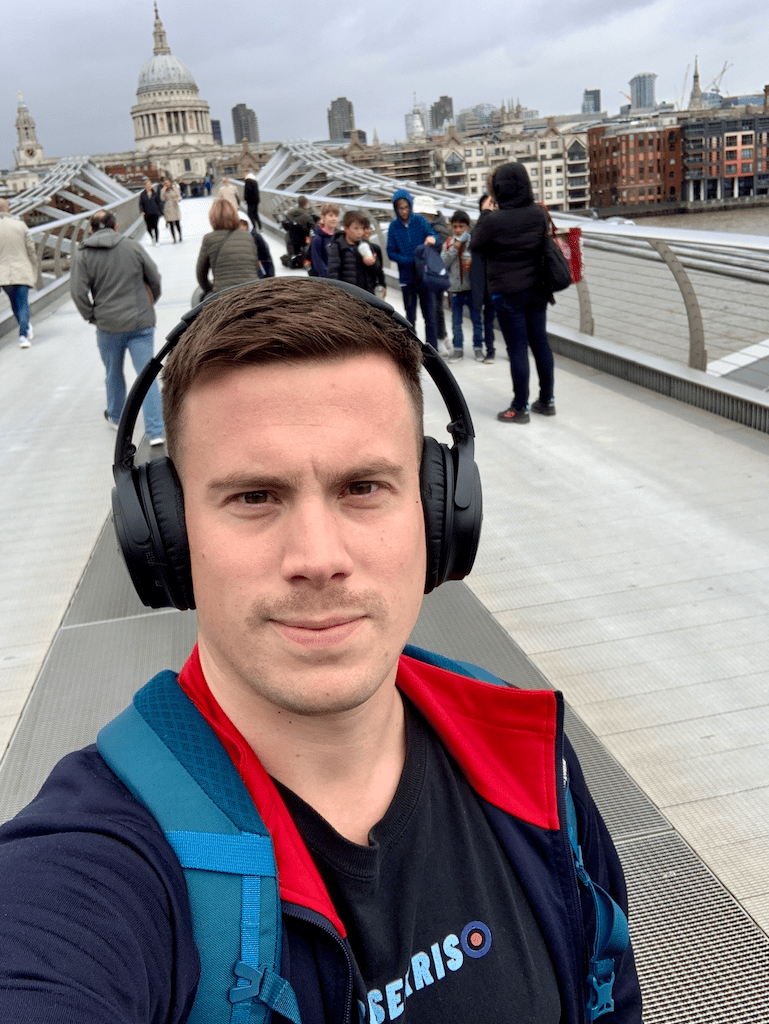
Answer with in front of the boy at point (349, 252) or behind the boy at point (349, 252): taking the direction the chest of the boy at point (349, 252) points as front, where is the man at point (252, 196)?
behind

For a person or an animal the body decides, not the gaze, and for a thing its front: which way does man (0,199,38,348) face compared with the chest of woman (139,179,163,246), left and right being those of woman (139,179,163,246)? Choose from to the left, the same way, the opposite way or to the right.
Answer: the opposite way

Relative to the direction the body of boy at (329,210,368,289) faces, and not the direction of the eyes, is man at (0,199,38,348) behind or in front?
behind

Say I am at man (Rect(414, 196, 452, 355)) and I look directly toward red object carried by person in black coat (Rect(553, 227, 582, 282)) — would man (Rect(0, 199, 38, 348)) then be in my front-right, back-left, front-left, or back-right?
back-right

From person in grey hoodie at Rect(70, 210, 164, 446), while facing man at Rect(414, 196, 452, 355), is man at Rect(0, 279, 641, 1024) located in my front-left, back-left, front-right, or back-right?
back-right

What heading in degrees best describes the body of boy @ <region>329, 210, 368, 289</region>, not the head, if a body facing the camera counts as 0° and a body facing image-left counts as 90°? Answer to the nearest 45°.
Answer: approximately 315°
